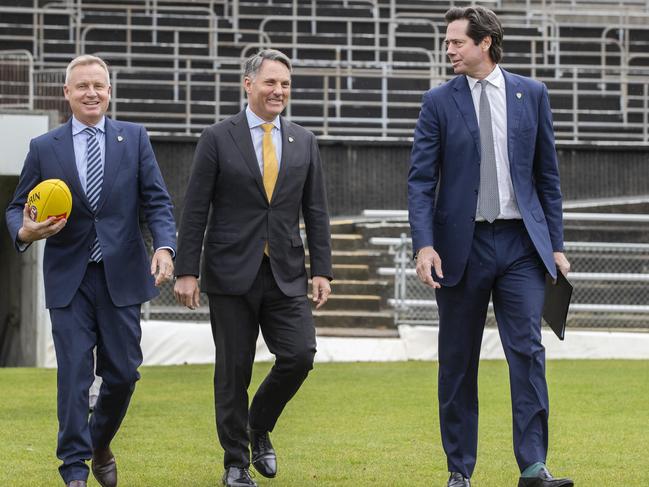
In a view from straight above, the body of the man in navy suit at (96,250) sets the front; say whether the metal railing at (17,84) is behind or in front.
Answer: behind

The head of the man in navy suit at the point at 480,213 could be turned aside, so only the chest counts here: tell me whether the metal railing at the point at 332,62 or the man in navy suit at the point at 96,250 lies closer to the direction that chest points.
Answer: the man in navy suit

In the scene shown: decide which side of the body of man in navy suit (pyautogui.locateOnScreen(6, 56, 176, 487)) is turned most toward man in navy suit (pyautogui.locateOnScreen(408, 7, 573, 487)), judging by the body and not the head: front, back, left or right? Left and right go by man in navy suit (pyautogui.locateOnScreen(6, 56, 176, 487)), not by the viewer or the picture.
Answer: left

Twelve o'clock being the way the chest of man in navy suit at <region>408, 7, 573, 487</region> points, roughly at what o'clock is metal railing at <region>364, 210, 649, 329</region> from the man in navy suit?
The metal railing is roughly at 6 o'clock from the man in navy suit.

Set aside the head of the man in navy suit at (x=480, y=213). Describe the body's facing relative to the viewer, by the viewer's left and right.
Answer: facing the viewer

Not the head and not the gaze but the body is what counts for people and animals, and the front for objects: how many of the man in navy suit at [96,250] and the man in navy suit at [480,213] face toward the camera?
2

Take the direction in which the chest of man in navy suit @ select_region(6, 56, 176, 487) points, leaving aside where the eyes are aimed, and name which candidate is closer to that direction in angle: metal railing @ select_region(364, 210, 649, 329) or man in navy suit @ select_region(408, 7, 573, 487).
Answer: the man in navy suit

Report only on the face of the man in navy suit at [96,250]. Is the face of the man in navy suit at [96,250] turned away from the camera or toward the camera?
toward the camera

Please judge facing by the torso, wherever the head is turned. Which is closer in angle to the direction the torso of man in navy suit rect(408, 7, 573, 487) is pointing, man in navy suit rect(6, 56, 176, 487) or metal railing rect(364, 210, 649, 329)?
the man in navy suit

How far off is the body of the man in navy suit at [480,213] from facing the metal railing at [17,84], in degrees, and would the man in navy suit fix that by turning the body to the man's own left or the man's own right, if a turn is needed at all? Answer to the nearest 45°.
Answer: approximately 135° to the man's own right

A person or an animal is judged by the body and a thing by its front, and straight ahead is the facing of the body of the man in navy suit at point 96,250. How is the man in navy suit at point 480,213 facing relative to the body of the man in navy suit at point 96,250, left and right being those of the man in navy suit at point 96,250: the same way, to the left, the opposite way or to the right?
the same way

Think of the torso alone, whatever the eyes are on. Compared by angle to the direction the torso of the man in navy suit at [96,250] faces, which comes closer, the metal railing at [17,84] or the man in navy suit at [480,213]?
the man in navy suit

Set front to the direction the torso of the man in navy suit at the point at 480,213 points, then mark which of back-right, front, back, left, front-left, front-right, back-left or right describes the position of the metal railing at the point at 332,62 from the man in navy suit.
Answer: back

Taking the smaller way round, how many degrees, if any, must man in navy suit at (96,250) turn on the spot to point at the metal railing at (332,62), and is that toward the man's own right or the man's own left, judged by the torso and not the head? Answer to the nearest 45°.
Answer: approximately 180°

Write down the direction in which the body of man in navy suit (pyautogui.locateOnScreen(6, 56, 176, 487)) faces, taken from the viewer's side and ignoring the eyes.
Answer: toward the camera
